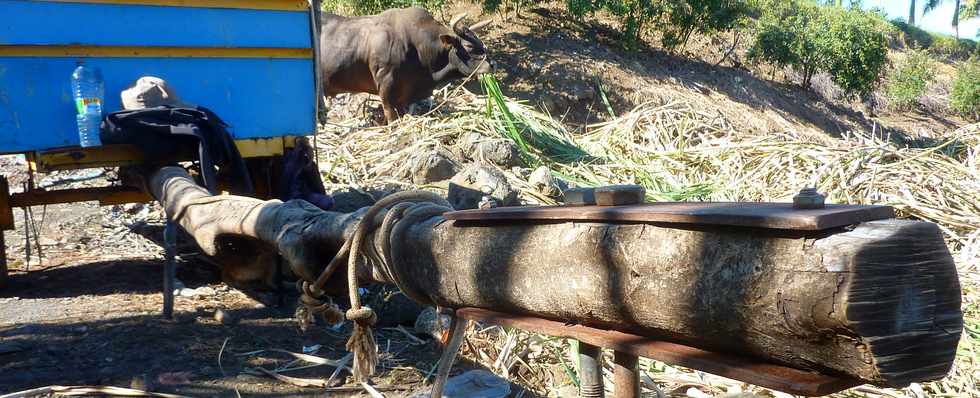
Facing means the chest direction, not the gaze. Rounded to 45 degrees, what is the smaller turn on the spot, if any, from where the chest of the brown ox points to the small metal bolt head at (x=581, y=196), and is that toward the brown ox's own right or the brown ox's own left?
approximately 90° to the brown ox's own right

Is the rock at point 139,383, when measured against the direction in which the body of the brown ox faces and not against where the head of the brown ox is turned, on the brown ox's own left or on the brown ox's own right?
on the brown ox's own right

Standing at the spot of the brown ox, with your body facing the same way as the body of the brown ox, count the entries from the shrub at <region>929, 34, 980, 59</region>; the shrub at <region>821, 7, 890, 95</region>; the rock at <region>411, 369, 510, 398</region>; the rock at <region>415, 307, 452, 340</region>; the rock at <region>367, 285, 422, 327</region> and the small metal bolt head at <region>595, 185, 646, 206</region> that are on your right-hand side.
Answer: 4

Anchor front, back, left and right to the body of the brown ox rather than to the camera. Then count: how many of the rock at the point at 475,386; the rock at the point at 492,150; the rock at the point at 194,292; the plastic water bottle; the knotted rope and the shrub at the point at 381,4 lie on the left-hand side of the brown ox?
1

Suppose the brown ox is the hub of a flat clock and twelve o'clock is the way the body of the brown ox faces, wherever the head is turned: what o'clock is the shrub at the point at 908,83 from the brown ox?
The shrub is roughly at 11 o'clock from the brown ox.

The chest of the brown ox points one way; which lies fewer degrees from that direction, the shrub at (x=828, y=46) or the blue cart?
the shrub

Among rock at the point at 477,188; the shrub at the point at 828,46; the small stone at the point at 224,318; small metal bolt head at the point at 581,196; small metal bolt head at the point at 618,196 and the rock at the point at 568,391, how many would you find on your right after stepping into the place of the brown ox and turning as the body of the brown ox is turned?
5

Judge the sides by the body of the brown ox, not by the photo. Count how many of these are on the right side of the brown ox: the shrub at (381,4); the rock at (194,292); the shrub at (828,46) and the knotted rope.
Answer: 2

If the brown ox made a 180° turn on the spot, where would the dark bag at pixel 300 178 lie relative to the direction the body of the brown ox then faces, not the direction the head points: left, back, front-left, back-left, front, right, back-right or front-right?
left

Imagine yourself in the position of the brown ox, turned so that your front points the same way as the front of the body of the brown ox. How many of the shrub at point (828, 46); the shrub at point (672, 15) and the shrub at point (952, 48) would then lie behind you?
0

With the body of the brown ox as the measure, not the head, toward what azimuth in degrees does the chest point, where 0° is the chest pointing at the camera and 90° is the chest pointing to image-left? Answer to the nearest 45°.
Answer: approximately 270°

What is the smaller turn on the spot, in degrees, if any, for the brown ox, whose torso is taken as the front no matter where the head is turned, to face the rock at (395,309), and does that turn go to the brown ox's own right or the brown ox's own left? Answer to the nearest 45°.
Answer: approximately 90° to the brown ox's own right

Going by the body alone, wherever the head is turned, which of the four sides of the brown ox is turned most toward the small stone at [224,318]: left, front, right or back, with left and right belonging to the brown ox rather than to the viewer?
right

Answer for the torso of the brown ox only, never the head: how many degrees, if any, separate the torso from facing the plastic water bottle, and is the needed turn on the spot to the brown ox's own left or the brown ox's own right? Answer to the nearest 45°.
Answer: approximately 90° to the brown ox's own right

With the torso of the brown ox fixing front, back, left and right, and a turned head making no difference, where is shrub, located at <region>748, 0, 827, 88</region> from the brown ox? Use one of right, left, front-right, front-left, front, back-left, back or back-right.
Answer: front-left

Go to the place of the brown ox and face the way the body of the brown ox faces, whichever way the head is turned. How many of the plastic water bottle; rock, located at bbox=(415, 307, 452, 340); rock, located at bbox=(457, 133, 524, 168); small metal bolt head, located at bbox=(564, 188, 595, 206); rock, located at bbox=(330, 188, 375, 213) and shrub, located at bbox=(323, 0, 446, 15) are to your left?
1

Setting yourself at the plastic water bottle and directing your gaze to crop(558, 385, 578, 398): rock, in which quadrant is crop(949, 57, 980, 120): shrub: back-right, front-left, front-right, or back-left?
front-left

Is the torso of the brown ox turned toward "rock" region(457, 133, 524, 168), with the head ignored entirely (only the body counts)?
no

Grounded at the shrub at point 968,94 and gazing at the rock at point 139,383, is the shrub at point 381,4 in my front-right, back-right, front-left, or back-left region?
front-right

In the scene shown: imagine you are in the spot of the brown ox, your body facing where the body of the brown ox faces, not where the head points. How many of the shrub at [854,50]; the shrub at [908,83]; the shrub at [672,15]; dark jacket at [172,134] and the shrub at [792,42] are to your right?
1

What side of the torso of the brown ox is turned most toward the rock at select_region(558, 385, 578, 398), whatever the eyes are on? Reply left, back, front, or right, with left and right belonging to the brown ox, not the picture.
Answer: right
